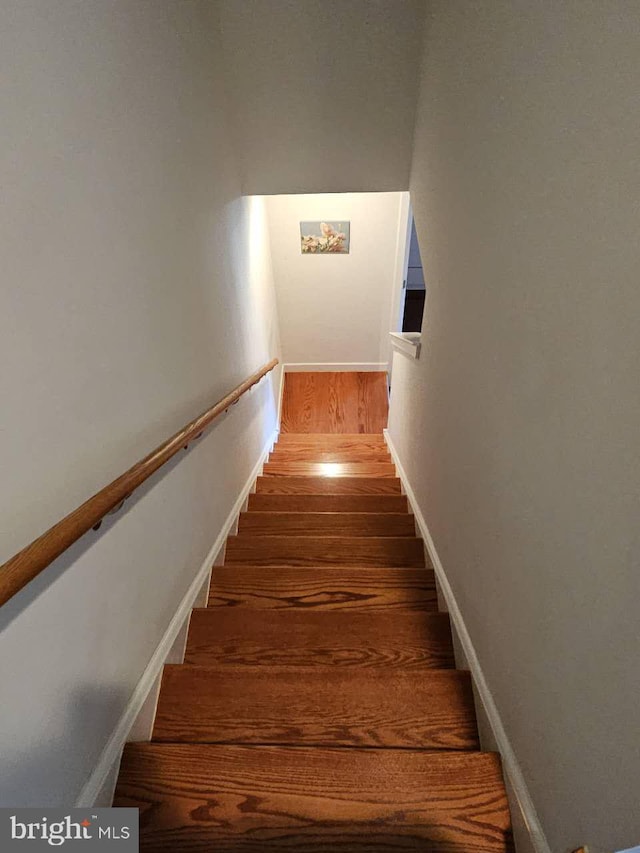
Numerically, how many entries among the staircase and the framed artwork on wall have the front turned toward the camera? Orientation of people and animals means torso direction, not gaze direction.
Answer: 1

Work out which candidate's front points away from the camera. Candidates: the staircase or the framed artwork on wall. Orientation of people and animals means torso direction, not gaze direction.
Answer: the staircase

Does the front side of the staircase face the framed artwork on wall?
yes

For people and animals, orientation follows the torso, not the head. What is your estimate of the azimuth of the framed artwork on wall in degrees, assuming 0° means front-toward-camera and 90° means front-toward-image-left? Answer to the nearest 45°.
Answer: approximately 0°

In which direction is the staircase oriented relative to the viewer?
away from the camera

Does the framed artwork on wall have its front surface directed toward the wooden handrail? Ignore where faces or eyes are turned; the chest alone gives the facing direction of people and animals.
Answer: yes

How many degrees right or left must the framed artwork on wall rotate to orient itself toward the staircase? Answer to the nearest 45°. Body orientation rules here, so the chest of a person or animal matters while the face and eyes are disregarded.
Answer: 0° — it already faces it

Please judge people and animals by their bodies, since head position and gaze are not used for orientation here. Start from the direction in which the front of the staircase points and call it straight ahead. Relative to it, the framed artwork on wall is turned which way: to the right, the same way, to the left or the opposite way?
the opposite way

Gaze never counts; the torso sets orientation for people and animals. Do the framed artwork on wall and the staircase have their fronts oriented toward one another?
yes
